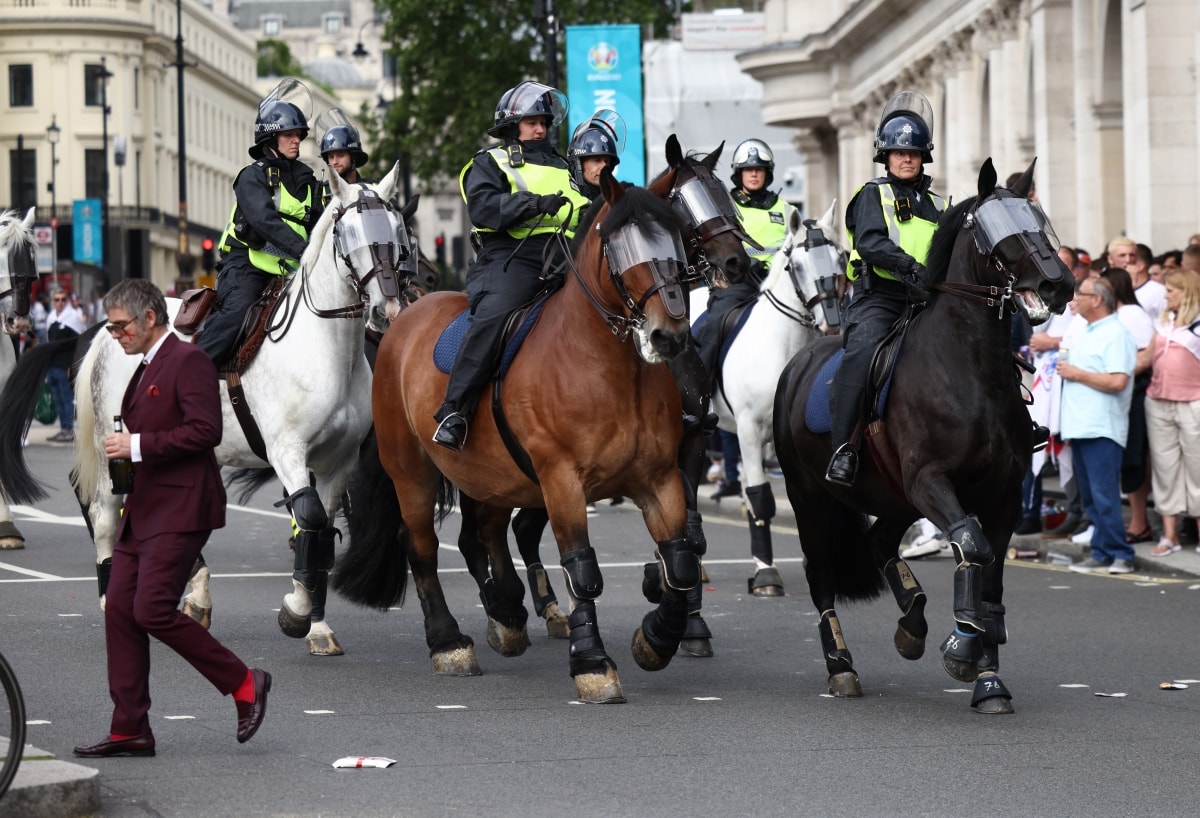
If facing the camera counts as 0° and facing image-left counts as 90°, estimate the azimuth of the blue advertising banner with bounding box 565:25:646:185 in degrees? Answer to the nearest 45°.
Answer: approximately 0°

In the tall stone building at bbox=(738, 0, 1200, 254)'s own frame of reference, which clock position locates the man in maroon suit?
The man in maroon suit is roughly at 11 o'clock from the tall stone building.

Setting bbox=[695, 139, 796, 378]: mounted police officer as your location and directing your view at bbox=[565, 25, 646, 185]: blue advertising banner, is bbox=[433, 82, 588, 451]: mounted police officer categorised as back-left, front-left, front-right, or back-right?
back-left

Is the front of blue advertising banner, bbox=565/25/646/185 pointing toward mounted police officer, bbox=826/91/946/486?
yes

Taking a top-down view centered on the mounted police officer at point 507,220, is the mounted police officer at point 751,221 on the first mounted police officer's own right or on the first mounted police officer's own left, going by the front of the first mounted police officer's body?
on the first mounted police officer's own left

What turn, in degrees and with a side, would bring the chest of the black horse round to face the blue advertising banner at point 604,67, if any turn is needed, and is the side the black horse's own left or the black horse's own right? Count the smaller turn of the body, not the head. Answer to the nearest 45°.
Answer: approximately 135° to the black horse's own left

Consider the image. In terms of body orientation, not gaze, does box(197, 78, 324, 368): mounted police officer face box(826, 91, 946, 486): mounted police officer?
yes

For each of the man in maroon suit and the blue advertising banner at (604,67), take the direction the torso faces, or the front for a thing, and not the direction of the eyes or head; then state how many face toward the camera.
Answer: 1

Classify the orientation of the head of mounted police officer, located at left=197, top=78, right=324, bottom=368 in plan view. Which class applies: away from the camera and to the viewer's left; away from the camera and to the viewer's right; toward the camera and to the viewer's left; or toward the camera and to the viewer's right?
toward the camera and to the viewer's right
